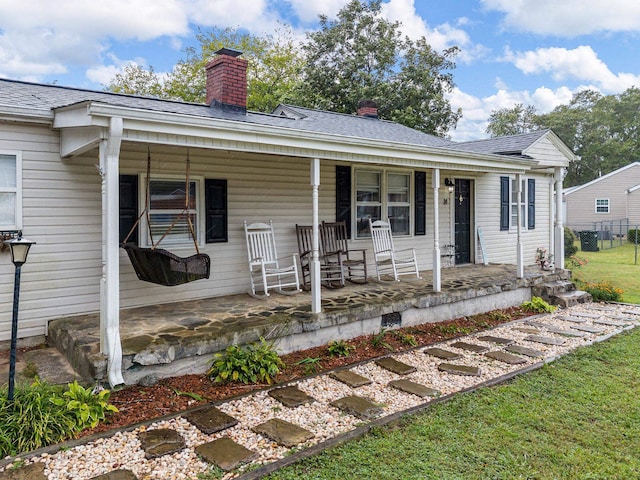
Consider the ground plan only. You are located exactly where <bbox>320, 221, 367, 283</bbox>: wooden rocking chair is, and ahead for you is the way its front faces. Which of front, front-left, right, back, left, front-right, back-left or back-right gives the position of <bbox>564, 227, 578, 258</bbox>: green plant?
left

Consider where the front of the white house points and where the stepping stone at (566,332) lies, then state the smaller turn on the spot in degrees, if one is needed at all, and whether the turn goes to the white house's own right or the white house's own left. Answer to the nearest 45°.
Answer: approximately 45° to the white house's own left

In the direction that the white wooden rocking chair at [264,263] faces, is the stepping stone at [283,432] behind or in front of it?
in front

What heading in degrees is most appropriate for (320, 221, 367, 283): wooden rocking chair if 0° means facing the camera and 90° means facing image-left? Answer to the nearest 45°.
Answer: approximately 315°

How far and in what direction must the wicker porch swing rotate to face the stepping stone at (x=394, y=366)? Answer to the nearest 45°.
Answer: approximately 45° to its right

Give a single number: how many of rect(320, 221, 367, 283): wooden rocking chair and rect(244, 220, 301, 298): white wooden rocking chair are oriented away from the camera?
0

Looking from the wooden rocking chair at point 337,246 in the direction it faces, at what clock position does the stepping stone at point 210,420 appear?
The stepping stone is roughly at 2 o'clock from the wooden rocking chair.

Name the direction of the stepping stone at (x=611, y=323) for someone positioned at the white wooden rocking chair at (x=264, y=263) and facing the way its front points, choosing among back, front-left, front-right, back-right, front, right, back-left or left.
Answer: front-left

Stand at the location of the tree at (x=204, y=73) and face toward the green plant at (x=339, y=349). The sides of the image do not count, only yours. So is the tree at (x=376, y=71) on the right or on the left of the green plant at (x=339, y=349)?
left
